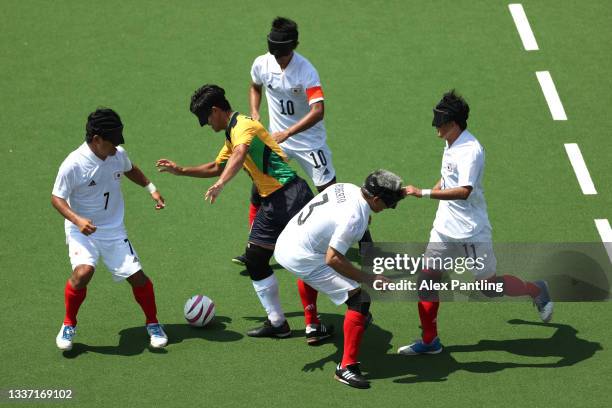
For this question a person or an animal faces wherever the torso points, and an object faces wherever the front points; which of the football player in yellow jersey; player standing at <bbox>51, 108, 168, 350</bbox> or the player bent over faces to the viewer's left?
the football player in yellow jersey

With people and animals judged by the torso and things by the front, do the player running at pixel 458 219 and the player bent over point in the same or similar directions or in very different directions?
very different directions

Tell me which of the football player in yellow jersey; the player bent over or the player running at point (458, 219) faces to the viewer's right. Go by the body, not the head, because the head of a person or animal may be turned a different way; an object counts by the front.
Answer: the player bent over

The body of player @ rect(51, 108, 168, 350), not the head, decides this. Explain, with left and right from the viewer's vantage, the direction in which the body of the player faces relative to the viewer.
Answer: facing the viewer and to the right of the viewer

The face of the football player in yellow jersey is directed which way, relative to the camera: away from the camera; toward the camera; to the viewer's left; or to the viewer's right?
to the viewer's left

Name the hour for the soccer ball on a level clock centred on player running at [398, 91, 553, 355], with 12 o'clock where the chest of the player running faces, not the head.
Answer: The soccer ball is roughly at 12 o'clock from the player running.

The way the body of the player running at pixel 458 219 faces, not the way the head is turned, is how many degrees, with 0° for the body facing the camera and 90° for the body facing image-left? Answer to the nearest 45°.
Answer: approximately 90°

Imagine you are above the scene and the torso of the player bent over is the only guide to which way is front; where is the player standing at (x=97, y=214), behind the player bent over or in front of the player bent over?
behind

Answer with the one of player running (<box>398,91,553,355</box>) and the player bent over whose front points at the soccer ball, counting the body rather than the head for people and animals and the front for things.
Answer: the player running

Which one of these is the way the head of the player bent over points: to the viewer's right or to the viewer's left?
to the viewer's right

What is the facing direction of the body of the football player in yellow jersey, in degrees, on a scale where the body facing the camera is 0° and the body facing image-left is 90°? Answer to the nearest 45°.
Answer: approximately 90°

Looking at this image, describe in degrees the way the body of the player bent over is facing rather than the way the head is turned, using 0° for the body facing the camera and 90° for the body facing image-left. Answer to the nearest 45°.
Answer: approximately 270°
